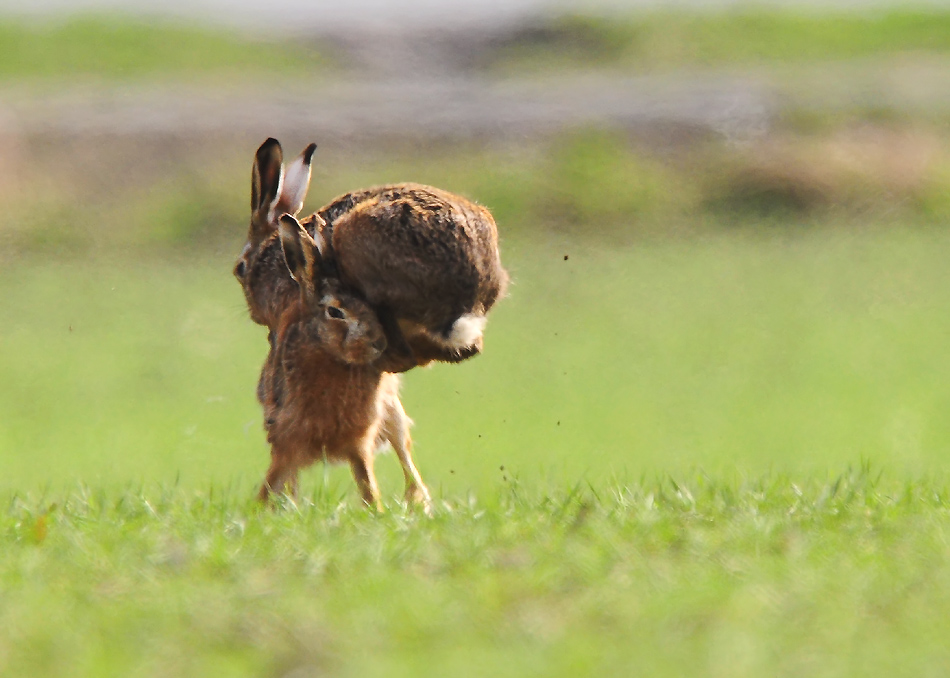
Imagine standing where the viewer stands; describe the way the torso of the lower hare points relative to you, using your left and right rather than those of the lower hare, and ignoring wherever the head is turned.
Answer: facing the viewer and to the right of the viewer
